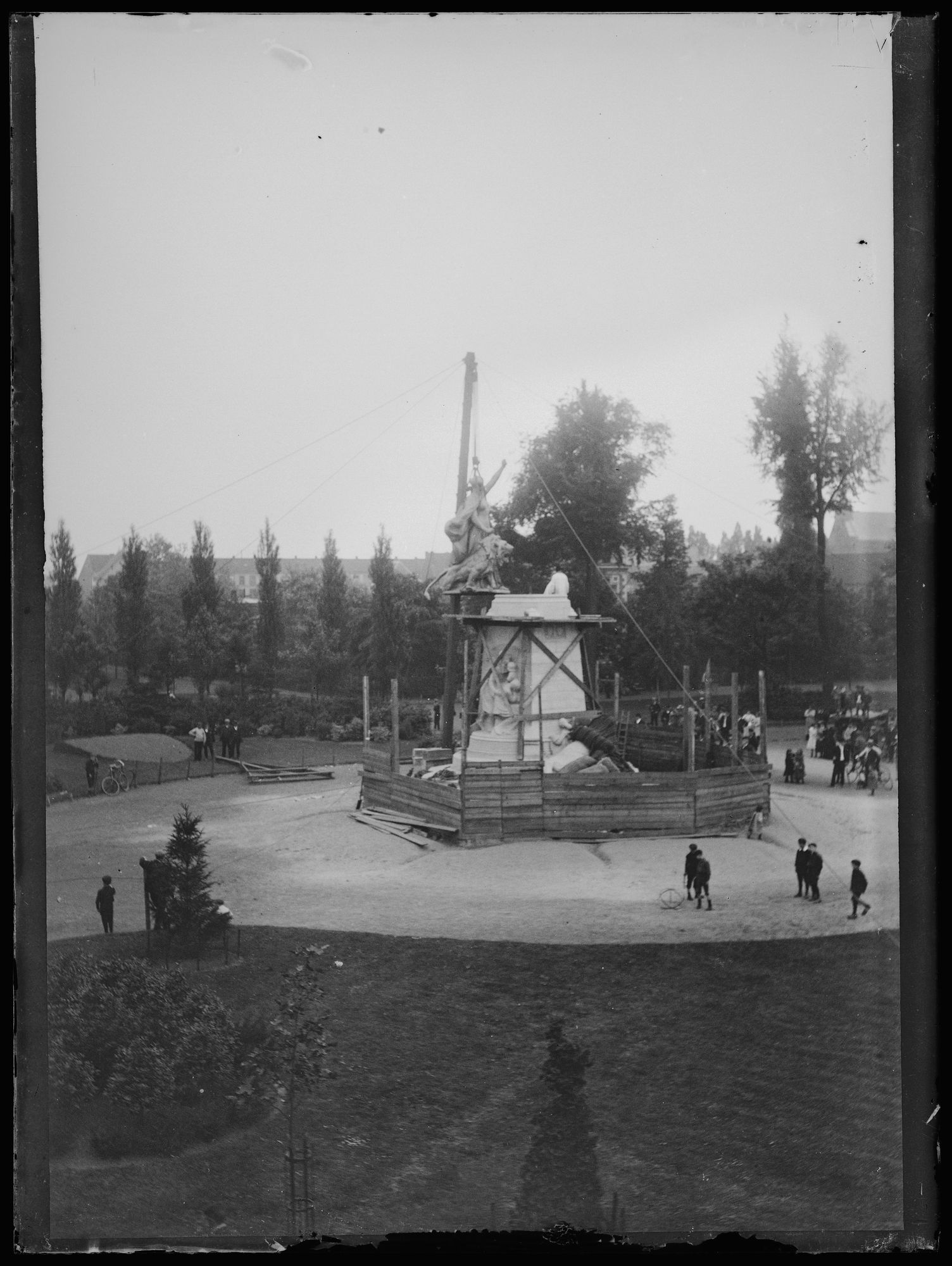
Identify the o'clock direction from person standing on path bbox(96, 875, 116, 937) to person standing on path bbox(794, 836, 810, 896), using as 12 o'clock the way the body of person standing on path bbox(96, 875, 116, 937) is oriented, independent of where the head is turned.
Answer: person standing on path bbox(794, 836, 810, 896) is roughly at 3 o'clock from person standing on path bbox(96, 875, 116, 937).

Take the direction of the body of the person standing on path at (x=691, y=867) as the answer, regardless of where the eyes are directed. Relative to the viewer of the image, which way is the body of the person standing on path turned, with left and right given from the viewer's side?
facing away from the viewer

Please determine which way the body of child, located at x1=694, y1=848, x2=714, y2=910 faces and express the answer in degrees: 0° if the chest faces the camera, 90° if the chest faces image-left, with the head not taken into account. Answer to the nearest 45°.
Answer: approximately 180°

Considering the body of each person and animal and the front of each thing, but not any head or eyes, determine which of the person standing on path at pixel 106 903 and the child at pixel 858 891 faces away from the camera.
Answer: the person standing on path

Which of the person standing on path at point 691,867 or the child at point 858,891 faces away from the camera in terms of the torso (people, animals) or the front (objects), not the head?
the person standing on path
